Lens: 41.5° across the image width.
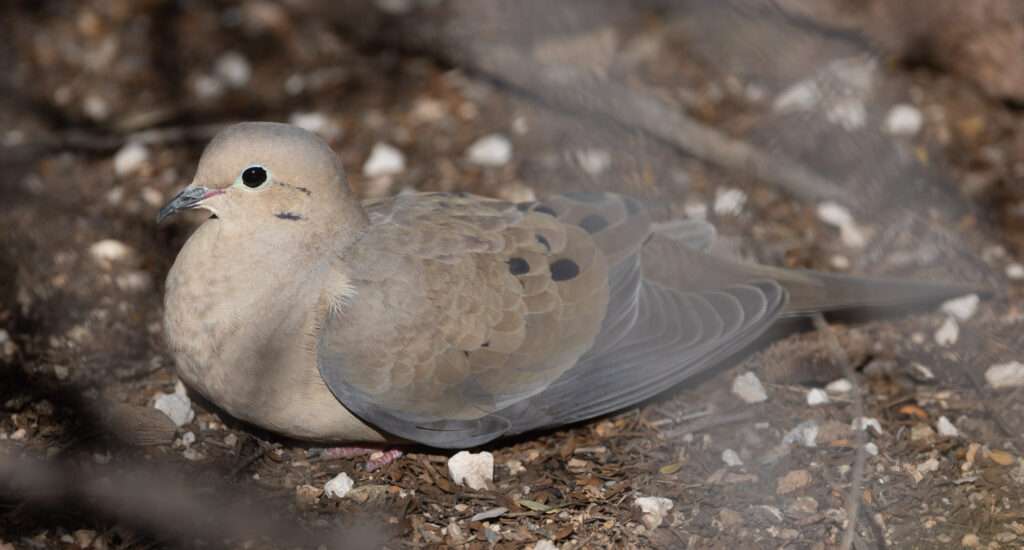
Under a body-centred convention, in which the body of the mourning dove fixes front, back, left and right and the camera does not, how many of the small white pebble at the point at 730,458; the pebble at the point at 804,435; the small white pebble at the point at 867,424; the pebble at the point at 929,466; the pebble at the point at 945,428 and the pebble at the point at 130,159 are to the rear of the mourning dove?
5

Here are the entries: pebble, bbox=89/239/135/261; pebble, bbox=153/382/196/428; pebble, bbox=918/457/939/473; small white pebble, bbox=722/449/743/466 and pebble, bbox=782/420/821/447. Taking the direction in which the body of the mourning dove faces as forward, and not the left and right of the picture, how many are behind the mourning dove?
3

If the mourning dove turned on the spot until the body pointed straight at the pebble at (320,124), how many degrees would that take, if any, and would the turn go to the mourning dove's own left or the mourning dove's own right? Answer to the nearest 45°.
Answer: approximately 90° to the mourning dove's own right

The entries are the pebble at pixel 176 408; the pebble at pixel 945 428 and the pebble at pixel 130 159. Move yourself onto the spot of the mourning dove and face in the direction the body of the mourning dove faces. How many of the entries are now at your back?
1

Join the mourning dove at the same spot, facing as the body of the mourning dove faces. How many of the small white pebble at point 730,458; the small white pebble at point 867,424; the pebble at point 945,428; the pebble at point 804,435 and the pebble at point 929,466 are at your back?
5

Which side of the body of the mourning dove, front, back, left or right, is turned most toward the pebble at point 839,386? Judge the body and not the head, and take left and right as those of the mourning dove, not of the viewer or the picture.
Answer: back

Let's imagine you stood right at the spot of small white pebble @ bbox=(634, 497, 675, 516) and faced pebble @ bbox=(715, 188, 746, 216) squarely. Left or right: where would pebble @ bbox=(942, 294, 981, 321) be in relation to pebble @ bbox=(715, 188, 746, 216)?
right

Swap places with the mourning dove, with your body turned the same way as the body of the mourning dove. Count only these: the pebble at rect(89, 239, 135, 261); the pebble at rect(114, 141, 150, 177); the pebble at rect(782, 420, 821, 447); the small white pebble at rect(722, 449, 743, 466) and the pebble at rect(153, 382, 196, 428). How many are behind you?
2

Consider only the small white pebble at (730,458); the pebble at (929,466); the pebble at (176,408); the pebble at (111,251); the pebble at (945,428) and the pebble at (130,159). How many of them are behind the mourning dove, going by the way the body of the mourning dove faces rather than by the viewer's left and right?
3

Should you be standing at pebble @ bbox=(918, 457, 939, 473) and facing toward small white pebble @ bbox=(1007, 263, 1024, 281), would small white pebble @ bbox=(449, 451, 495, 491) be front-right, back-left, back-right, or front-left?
back-left

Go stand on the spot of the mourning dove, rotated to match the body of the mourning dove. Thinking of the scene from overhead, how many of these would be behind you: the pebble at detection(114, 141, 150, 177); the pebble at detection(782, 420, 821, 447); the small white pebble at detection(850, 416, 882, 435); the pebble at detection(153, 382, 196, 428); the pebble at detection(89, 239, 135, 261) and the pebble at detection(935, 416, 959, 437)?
3

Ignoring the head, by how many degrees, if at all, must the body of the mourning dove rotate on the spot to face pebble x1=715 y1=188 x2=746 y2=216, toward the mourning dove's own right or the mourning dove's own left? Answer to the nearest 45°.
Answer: approximately 135° to the mourning dove's own right

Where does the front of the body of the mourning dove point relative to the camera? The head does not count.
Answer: to the viewer's left
